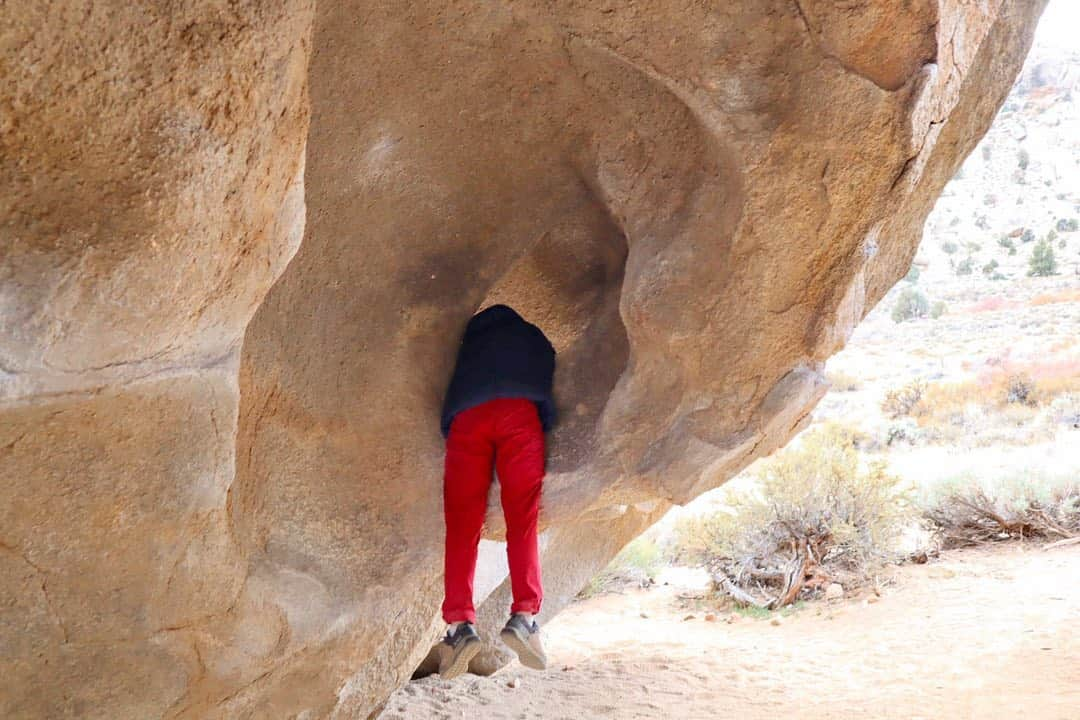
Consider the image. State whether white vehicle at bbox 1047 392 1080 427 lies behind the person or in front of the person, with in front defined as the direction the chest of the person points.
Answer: in front

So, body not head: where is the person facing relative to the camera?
away from the camera

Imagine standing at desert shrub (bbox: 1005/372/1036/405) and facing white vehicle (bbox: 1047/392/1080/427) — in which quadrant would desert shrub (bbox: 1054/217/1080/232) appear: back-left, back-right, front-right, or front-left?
back-left

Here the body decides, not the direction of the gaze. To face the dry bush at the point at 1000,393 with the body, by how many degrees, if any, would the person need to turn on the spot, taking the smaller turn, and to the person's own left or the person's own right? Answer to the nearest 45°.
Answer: approximately 45° to the person's own right

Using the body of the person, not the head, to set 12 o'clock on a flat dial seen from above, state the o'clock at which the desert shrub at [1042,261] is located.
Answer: The desert shrub is roughly at 1 o'clock from the person.

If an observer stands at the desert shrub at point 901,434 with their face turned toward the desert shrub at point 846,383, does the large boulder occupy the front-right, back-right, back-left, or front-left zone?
back-left

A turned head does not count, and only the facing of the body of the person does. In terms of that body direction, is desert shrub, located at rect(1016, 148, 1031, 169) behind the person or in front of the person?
in front

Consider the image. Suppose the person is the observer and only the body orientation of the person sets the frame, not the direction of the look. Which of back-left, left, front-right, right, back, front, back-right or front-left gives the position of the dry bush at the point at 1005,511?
front-right

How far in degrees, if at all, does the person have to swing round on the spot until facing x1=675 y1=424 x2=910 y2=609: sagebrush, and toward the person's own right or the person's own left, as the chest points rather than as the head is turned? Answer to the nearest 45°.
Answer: approximately 45° to the person's own right

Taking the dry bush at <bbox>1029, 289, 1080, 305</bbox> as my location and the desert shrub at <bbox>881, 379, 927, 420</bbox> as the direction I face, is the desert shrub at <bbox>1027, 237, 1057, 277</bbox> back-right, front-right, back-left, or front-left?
back-right

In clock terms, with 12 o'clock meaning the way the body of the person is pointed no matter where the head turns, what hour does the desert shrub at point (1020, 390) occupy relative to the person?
The desert shrub is roughly at 1 o'clock from the person.

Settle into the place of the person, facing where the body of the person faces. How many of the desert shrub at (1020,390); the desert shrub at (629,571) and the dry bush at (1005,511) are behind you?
0
